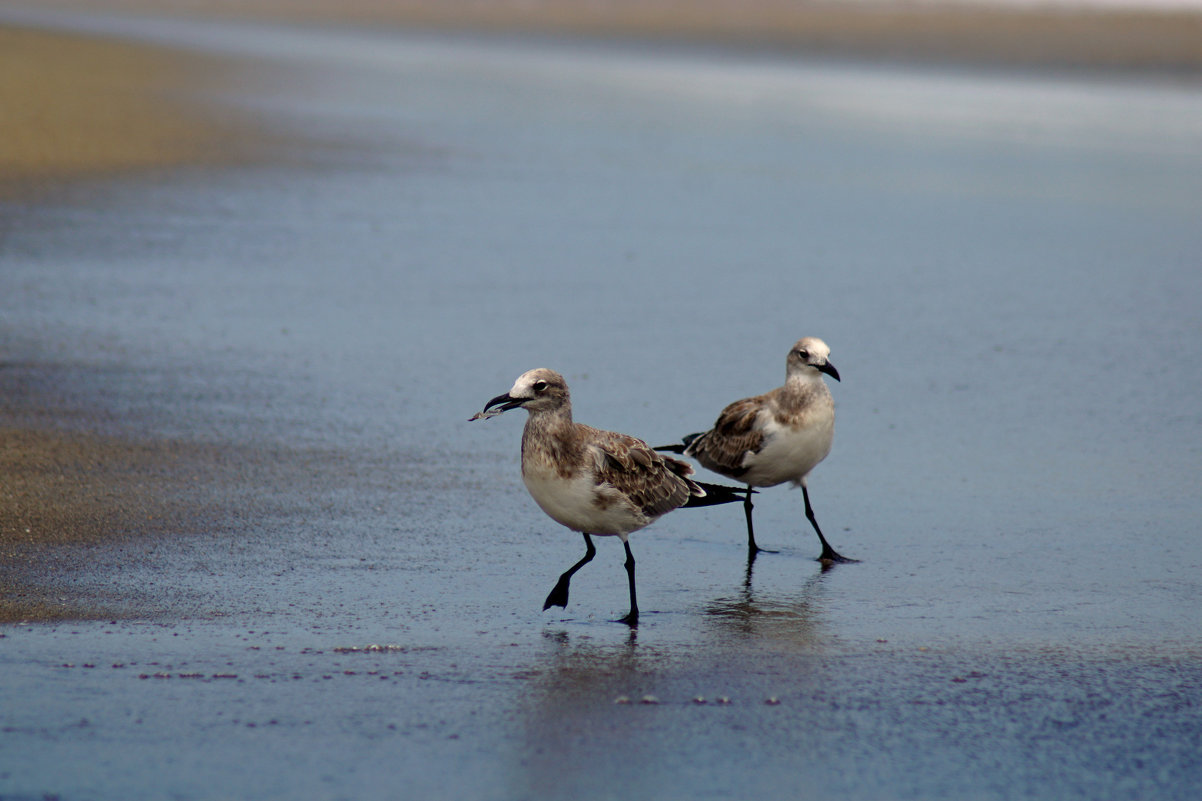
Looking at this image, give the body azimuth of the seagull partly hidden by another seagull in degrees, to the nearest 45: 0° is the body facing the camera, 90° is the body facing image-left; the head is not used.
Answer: approximately 315°
